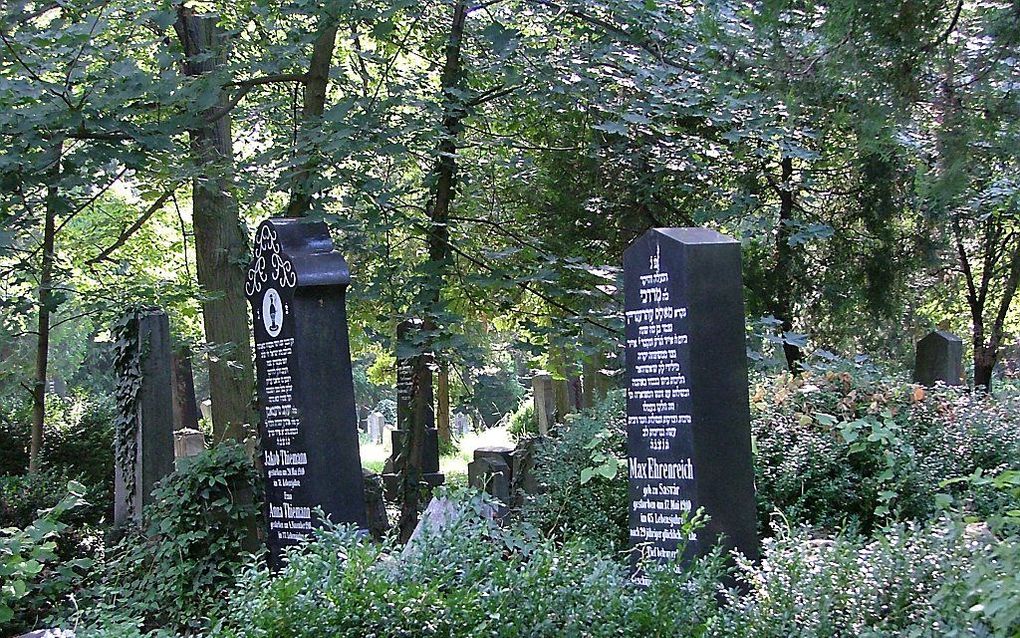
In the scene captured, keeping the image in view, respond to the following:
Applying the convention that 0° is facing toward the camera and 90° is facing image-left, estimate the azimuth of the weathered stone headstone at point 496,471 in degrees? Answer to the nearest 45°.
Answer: approximately 45°

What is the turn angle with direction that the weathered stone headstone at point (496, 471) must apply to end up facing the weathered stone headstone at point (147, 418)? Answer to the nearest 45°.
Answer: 0° — it already faces it

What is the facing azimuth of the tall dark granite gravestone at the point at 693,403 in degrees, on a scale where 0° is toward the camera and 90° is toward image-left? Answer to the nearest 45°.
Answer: approximately 45°

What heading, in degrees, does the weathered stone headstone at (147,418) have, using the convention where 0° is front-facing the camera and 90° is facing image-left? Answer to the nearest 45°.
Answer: approximately 45°

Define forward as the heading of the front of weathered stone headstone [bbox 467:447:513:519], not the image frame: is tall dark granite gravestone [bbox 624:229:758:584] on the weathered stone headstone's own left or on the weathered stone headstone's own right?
on the weathered stone headstone's own left
